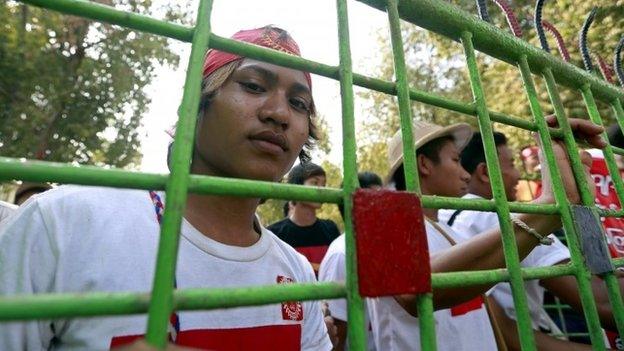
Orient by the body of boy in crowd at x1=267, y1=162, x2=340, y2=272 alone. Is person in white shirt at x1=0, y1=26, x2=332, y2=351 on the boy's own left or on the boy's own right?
on the boy's own right

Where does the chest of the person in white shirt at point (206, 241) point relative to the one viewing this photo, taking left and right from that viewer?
facing the viewer and to the right of the viewer

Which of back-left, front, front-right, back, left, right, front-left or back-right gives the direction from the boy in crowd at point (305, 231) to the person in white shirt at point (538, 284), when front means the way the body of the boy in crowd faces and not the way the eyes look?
front

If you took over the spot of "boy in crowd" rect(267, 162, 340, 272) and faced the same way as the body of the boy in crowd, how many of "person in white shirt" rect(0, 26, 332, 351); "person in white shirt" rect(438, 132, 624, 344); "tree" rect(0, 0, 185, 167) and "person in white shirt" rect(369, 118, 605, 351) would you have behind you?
1
